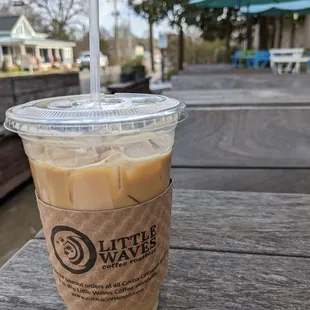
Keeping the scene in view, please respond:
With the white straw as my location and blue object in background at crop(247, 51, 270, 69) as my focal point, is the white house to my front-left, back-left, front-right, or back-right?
front-left

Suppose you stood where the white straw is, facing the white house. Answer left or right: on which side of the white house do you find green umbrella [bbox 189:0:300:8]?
right

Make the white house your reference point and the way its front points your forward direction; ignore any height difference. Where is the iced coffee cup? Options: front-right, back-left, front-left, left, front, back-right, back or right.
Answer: front-right

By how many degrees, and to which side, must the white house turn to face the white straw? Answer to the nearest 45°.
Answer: approximately 45° to its right

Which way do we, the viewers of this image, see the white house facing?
facing the viewer and to the right of the viewer

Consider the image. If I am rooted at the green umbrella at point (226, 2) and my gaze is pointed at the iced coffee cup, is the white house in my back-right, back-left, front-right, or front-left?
back-right

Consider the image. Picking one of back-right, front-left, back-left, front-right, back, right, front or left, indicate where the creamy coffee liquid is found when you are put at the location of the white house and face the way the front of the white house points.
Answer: front-right

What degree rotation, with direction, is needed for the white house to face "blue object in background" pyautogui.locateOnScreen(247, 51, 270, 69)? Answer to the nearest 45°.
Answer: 0° — it already faces it
